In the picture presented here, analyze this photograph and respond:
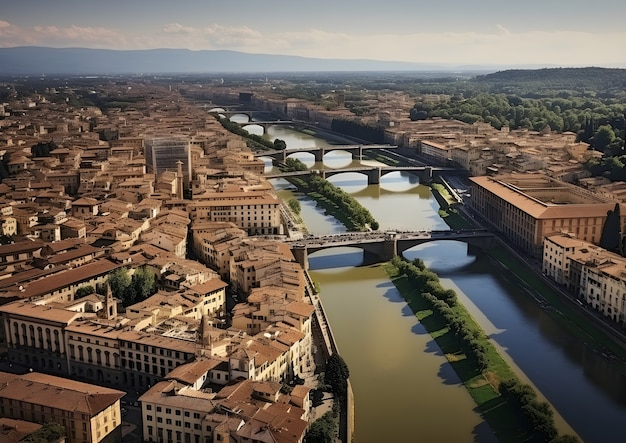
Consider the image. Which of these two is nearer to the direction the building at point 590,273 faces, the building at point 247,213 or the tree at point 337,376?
the tree

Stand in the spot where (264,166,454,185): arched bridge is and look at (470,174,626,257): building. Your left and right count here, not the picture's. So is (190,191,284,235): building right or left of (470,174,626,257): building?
right

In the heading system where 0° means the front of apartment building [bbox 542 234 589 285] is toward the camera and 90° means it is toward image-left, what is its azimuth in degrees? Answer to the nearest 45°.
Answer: approximately 45°

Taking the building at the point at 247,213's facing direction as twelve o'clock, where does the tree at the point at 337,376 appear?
The tree is roughly at 12 o'clock from the building.

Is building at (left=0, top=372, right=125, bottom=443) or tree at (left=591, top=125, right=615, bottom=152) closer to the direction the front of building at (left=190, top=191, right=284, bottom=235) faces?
the building

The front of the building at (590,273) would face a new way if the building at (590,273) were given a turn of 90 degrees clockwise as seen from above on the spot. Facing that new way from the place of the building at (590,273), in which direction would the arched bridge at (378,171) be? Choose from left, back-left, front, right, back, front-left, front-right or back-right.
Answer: front
